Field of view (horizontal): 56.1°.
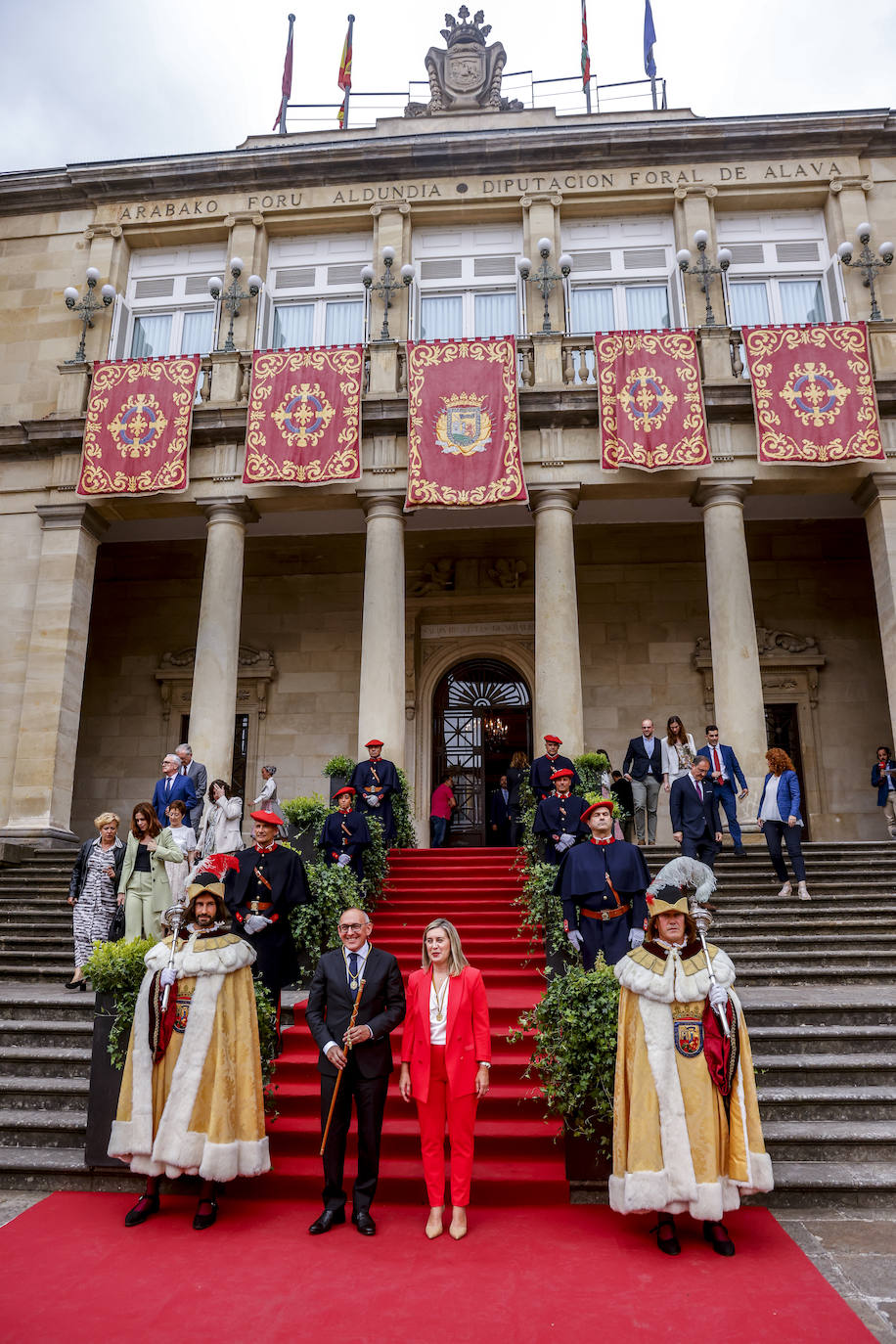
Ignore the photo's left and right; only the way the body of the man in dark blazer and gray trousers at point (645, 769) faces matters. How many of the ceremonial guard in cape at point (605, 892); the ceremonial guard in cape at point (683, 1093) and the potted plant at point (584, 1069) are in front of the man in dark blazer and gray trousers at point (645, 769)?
3

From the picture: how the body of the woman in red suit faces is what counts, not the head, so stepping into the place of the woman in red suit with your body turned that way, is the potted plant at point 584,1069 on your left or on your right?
on your left

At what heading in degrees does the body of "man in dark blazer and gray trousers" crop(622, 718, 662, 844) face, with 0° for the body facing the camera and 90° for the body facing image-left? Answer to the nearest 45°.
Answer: approximately 0°

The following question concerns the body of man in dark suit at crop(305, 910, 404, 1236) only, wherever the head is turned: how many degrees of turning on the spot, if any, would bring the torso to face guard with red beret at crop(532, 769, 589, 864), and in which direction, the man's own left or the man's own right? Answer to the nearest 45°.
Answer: approximately 135° to the man's own left

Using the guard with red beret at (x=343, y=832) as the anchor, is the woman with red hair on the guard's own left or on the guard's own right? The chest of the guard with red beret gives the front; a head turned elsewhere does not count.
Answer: on the guard's own left
